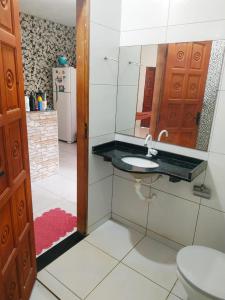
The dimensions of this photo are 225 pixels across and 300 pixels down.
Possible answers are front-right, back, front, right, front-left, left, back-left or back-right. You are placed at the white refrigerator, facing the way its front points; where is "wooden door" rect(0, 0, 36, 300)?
front-left

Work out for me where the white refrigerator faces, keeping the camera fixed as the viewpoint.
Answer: facing the viewer and to the left of the viewer

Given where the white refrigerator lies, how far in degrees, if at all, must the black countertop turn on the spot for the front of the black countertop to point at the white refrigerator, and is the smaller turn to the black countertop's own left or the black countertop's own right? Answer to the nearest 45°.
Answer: approximately 90° to the black countertop's own right

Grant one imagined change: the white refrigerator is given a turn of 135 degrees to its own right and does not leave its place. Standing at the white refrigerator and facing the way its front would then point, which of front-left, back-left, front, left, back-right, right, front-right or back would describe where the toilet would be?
back

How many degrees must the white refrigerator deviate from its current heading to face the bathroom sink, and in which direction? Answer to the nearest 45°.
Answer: approximately 45° to its left

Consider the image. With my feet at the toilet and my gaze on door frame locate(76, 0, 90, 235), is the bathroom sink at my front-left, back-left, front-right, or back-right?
front-right

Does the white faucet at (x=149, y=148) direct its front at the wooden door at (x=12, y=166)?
yes

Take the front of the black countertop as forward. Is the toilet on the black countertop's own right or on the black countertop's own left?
on the black countertop's own left

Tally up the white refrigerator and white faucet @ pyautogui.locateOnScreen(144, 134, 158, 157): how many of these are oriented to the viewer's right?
0

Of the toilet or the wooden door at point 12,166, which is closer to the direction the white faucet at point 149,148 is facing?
the wooden door

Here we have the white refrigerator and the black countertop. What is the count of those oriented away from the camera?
0

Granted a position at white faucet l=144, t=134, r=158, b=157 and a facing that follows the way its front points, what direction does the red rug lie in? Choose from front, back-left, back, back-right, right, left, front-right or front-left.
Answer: front-right

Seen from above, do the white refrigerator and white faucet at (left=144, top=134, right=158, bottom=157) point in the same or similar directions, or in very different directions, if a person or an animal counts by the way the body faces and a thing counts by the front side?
same or similar directions
